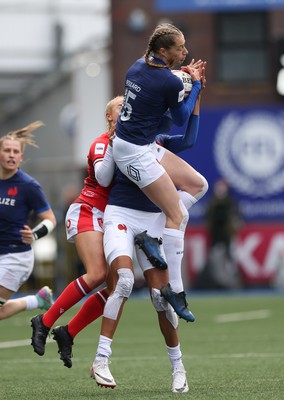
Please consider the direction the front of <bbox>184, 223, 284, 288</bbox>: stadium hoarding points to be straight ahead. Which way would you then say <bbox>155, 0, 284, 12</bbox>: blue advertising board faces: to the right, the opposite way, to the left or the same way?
the same way

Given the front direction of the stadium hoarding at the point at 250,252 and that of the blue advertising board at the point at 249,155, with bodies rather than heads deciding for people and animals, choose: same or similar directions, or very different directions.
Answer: same or similar directions

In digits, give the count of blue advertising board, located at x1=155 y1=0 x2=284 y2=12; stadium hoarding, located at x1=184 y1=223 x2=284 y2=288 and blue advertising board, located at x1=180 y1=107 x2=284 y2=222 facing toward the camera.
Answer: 3

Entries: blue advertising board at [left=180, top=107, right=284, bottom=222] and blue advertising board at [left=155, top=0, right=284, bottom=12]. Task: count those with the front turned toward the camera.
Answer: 2

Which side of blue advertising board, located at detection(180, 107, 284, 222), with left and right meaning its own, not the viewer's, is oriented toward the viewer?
front

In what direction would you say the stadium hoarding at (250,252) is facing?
toward the camera
